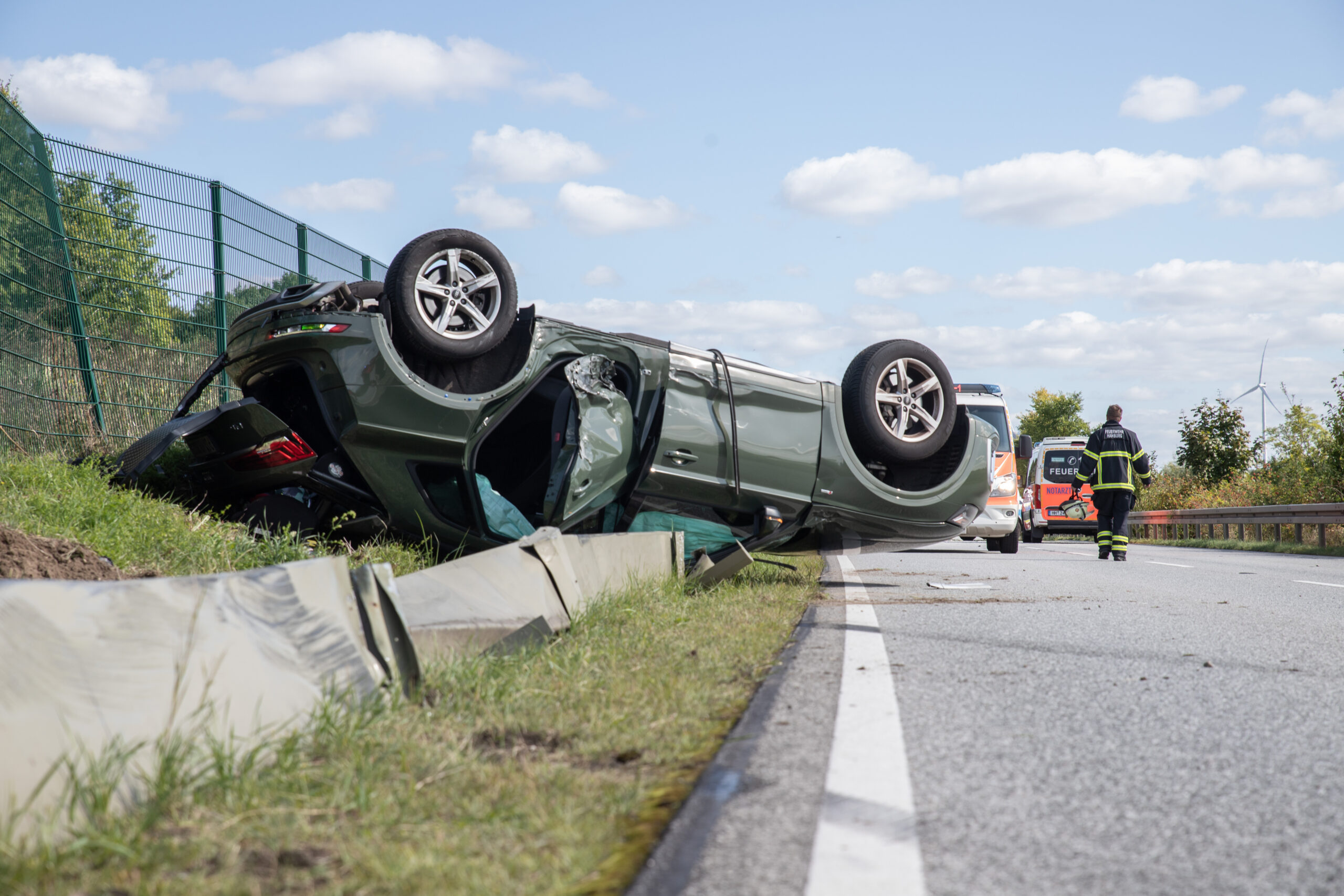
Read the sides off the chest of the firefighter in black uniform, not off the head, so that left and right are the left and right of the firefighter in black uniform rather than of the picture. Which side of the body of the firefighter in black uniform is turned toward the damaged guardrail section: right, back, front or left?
back

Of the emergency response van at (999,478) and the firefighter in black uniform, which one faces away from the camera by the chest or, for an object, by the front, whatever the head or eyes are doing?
the firefighter in black uniform

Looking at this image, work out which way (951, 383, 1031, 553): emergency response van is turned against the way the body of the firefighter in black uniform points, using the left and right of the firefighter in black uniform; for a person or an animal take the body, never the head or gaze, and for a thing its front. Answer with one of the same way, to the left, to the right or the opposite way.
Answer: the opposite way

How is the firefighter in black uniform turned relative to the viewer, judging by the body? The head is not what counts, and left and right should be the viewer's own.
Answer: facing away from the viewer

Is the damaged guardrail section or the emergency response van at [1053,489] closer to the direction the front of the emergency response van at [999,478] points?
the damaged guardrail section

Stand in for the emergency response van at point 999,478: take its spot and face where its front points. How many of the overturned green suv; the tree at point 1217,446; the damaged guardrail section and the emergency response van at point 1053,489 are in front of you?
2

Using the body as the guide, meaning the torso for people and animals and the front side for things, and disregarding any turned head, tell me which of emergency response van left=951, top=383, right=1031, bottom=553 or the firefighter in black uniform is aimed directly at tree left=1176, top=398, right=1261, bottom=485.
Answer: the firefighter in black uniform

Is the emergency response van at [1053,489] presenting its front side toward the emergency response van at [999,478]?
no

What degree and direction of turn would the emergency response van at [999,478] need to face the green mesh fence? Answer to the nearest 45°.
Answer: approximately 45° to its right

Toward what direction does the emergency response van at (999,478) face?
toward the camera

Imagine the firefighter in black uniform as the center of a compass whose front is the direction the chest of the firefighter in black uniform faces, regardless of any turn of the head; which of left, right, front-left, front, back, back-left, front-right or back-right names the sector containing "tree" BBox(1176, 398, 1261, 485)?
front

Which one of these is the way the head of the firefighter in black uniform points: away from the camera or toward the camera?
away from the camera

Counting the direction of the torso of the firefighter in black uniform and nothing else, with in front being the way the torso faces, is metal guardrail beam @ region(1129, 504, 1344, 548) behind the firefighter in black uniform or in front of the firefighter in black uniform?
in front

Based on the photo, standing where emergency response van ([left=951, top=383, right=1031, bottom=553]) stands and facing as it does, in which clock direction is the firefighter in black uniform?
The firefighter in black uniform is roughly at 11 o'clock from the emergency response van.
